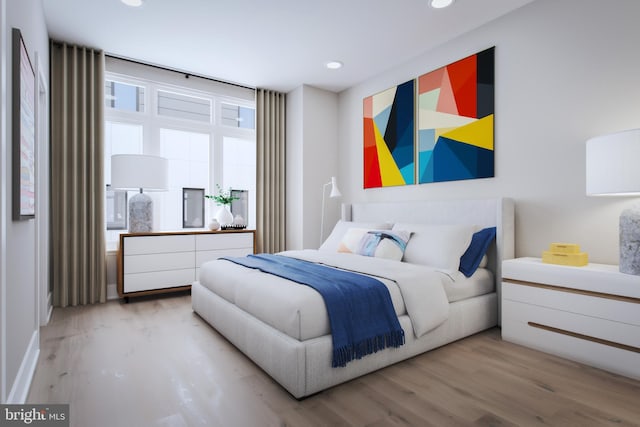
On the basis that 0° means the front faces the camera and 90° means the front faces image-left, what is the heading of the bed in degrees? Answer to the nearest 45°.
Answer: approximately 45°

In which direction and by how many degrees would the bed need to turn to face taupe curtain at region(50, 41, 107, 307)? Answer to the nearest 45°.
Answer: approximately 45° to its right

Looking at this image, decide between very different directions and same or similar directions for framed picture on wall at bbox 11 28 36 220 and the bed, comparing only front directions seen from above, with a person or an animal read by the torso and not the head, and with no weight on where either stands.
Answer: very different directions

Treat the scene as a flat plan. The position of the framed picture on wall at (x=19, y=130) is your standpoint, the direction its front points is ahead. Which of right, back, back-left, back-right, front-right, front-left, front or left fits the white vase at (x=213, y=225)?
front-left

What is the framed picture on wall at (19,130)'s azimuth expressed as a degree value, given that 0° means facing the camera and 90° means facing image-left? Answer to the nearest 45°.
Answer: approximately 270°

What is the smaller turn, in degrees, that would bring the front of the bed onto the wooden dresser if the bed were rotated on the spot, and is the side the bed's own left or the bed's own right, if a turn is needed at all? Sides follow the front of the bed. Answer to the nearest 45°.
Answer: approximately 90° to the bed's own right

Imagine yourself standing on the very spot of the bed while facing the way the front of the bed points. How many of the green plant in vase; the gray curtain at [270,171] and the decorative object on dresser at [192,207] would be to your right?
3

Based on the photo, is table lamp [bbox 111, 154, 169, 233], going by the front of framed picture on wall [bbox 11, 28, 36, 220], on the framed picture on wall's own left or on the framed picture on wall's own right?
on the framed picture on wall's own left

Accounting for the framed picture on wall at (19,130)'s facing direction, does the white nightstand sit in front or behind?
in front

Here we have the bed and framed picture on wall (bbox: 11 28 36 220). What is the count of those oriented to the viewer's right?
1

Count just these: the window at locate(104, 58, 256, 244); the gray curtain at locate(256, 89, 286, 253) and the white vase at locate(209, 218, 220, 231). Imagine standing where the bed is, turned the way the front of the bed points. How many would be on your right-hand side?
3

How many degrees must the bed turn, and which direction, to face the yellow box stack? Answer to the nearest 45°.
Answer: approximately 135° to its left
